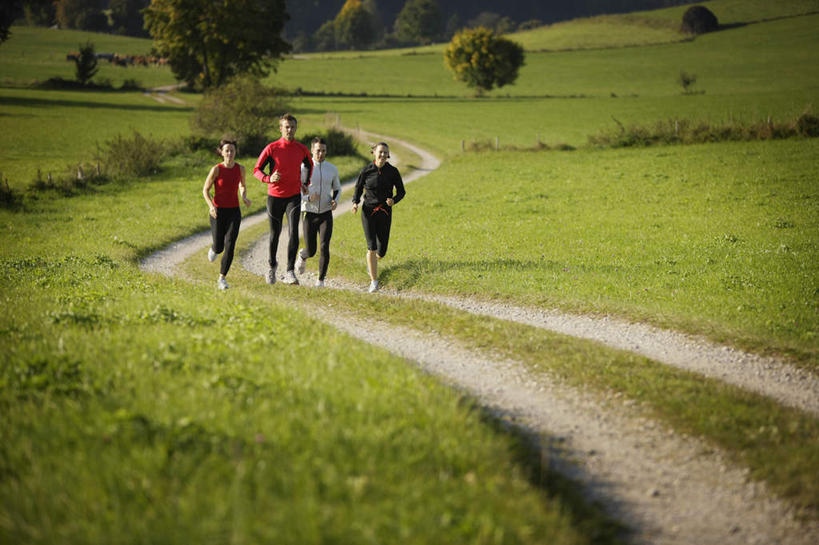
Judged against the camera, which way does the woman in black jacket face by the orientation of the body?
toward the camera

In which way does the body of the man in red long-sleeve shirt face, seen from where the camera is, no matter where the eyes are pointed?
toward the camera

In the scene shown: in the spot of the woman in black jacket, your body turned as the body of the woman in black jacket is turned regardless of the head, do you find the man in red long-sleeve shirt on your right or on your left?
on your right

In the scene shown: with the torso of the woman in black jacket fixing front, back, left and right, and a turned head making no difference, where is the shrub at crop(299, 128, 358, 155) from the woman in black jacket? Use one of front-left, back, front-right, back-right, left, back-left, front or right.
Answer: back

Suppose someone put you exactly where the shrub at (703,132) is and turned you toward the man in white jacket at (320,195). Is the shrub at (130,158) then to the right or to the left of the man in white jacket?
right

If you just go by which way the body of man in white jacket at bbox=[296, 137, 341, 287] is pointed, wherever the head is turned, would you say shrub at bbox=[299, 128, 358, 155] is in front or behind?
behind

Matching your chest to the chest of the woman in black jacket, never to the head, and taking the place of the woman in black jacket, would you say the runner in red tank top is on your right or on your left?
on your right

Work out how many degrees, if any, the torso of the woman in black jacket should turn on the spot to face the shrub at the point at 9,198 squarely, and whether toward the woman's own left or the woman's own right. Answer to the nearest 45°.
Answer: approximately 135° to the woman's own right

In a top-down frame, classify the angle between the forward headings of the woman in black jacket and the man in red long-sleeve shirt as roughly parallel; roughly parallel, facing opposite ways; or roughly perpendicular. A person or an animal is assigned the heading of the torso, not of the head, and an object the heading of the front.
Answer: roughly parallel

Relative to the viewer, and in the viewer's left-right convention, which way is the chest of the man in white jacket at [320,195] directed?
facing the viewer

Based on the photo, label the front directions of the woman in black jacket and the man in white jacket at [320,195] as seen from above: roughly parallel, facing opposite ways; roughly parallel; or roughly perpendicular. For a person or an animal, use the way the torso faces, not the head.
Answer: roughly parallel

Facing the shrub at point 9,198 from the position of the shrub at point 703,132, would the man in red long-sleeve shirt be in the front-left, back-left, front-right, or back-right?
front-left
